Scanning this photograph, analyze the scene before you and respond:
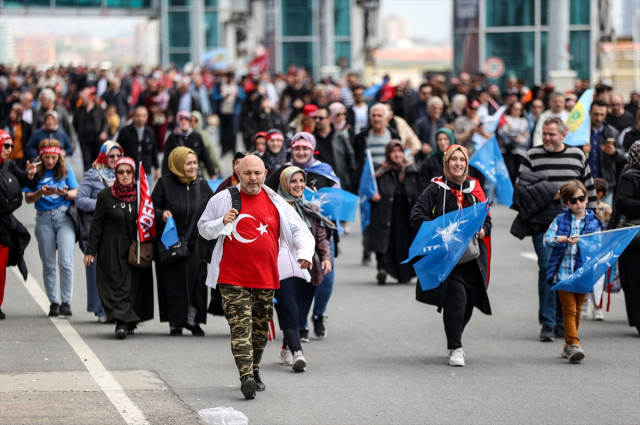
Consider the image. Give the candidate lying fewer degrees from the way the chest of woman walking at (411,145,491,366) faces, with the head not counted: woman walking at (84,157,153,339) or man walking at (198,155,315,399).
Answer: the man walking

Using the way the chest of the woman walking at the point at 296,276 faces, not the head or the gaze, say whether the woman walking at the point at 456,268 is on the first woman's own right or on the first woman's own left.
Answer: on the first woman's own left

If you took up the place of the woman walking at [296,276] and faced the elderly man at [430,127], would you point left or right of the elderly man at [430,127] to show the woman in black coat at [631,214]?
right

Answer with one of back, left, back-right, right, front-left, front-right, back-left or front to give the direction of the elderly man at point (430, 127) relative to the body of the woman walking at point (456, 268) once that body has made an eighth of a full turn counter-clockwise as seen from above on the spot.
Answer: back-left

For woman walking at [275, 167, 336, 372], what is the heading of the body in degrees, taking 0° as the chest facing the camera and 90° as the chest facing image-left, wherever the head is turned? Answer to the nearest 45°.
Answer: approximately 0°

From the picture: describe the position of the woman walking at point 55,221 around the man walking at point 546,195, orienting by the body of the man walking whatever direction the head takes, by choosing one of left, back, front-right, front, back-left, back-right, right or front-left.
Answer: right

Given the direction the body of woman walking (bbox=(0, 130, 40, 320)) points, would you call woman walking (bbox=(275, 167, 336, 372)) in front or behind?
in front
